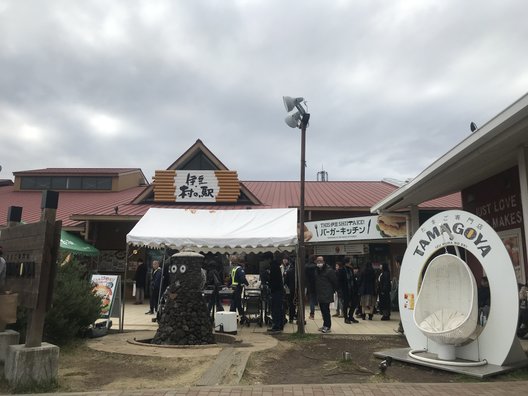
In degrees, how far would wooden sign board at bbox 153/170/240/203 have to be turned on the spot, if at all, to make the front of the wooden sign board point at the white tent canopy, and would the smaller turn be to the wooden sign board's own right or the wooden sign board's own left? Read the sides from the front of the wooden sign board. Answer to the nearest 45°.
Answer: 0° — it already faces it

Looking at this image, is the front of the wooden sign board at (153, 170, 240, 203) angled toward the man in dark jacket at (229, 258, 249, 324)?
yes

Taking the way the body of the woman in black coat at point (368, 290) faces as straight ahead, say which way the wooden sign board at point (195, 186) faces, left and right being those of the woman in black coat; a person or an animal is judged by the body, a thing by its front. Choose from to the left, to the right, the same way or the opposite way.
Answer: the opposite way

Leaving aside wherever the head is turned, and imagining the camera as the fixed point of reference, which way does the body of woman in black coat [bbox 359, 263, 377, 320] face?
away from the camera

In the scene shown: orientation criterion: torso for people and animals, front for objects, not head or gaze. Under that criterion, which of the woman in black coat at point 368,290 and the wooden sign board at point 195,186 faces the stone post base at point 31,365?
the wooden sign board

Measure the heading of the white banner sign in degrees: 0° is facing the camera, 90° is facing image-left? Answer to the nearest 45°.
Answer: approximately 0°
